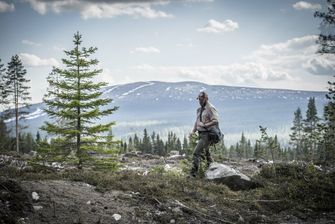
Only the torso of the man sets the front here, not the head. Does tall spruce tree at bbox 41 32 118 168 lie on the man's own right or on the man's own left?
on the man's own right

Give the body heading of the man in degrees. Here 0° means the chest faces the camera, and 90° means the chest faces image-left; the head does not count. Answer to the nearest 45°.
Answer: approximately 45°
